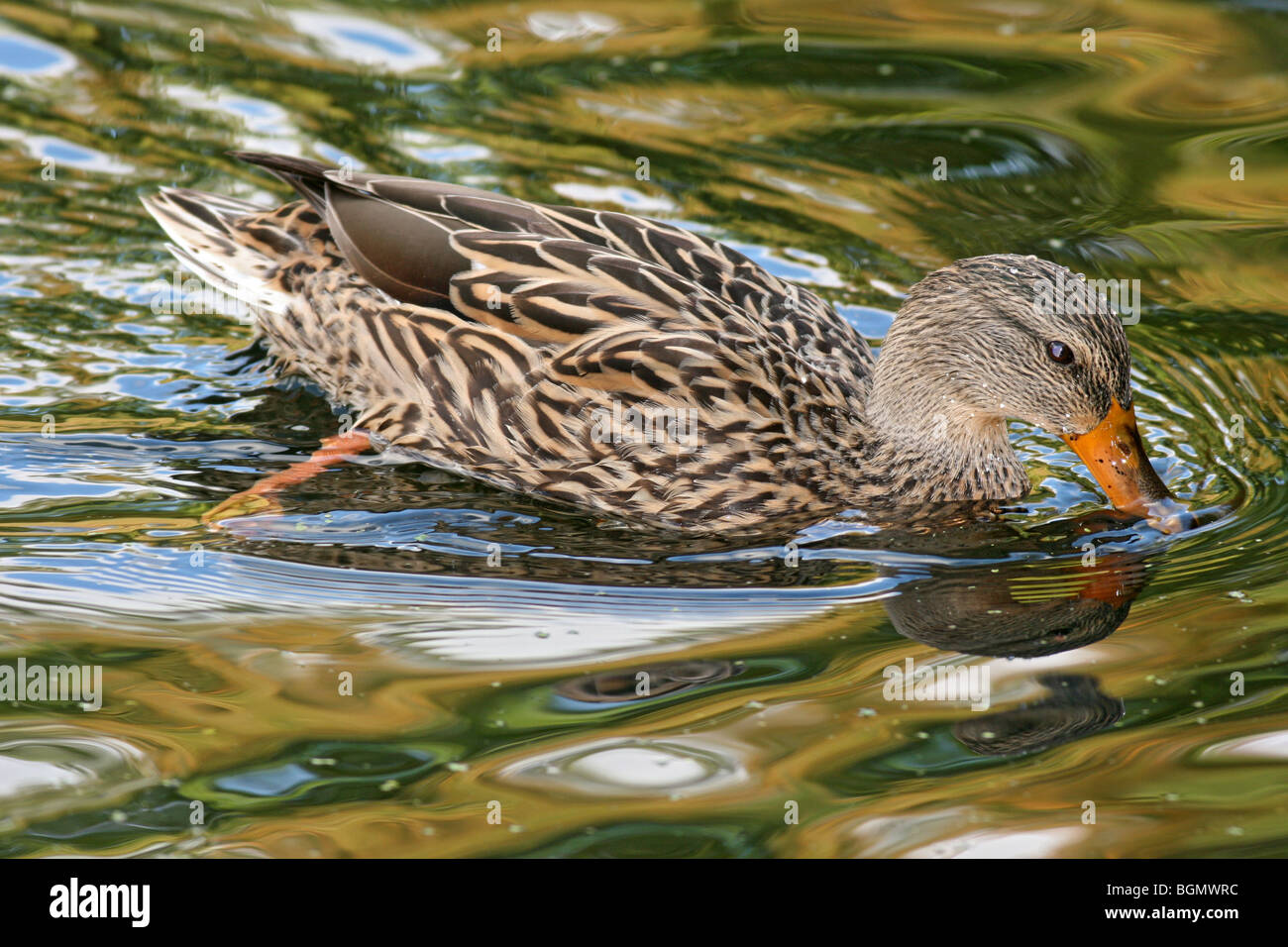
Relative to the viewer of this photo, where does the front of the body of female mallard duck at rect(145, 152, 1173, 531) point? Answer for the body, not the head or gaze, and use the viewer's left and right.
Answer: facing to the right of the viewer
